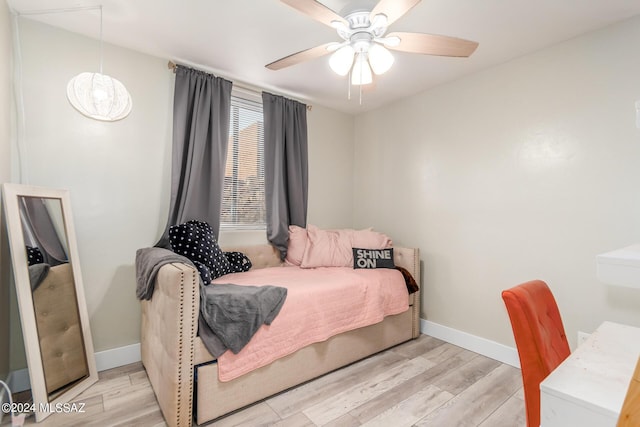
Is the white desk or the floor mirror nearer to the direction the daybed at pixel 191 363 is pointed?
the white desk

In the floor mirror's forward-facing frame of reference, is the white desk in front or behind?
in front

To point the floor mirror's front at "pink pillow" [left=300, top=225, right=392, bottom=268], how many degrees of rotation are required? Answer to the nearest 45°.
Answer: approximately 45° to its left

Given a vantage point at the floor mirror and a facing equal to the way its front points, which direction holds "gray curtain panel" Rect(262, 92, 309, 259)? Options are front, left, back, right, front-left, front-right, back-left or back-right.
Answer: front-left

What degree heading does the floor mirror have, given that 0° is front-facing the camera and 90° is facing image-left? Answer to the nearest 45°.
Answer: approximately 315°
